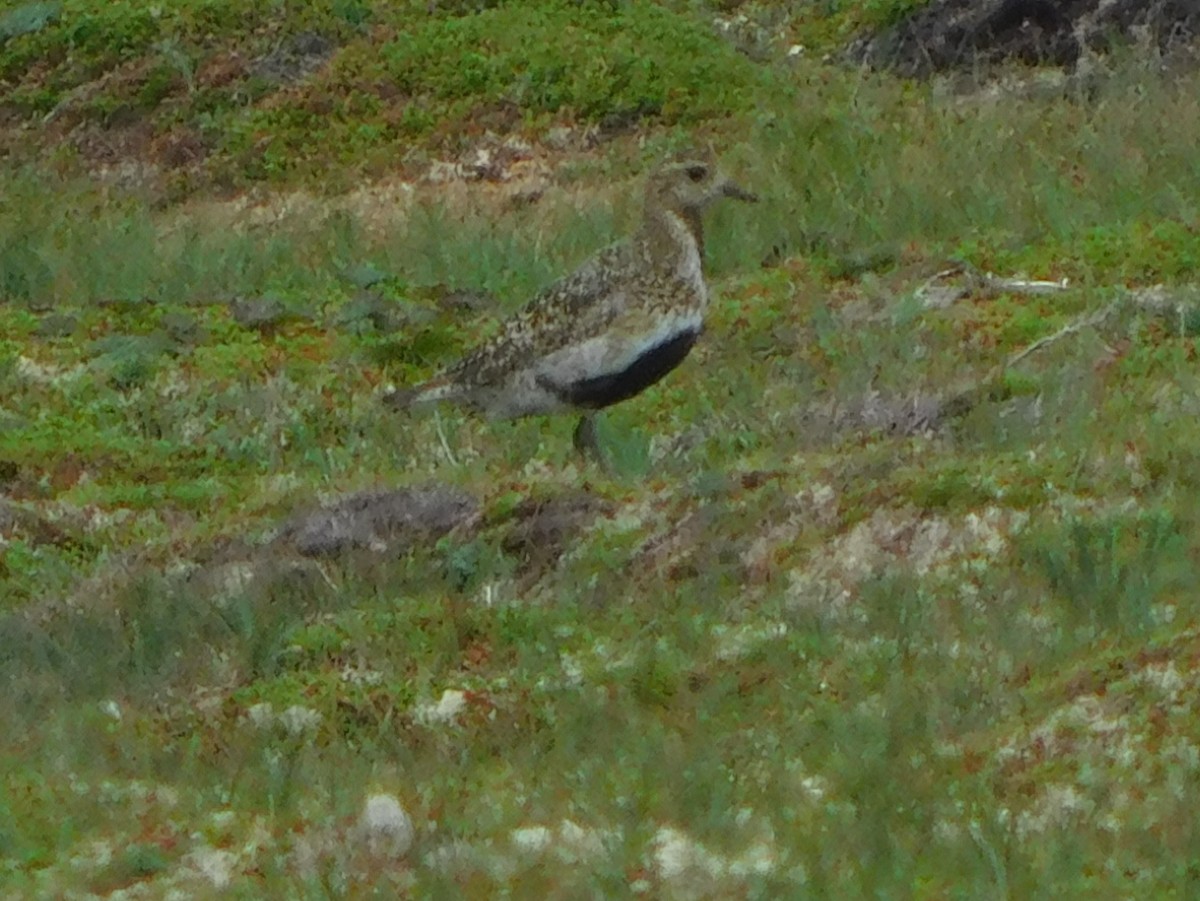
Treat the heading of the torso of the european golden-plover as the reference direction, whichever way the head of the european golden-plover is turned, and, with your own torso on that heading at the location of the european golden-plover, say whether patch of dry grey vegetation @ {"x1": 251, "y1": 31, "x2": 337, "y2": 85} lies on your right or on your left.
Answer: on your left

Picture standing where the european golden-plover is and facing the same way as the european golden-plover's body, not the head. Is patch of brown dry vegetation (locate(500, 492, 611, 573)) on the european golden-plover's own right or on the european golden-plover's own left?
on the european golden-plover's own right

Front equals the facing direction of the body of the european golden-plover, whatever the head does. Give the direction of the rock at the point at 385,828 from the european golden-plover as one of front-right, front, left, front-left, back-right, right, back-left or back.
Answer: right

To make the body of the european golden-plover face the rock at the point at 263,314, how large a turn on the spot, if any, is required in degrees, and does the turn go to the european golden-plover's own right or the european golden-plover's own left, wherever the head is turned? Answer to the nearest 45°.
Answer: approximately 135° to the european golden-plover's own left

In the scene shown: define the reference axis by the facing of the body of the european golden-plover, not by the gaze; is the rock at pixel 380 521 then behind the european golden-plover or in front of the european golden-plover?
behind

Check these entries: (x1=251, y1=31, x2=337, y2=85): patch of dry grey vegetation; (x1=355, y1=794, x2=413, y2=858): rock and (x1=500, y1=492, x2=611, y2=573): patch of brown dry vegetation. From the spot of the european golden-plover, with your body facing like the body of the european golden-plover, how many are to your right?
2

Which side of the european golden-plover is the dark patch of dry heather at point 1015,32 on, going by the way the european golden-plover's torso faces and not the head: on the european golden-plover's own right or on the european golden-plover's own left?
on the european golden-plover's own left

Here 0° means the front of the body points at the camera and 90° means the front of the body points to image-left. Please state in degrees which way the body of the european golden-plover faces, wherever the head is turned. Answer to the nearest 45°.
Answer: approximately 270°
